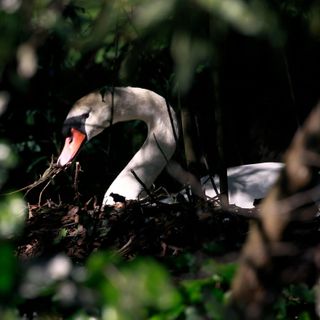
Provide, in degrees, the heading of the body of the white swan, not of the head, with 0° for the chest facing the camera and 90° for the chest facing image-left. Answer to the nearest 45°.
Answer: approximately 90°
